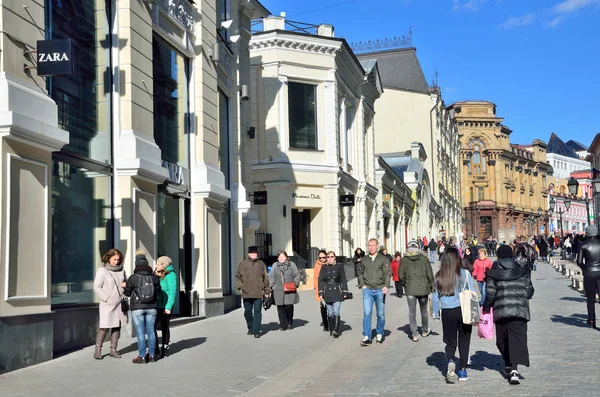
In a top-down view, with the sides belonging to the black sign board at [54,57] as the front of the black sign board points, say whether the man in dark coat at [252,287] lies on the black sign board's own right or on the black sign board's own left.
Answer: on the black sign board's own left

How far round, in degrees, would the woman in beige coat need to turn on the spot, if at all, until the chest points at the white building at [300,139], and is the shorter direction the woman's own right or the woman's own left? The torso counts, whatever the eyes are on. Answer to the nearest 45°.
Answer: approximately 135° to the woman's own left

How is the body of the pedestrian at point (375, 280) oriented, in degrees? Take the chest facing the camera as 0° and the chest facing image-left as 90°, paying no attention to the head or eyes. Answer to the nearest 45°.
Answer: approximately 0°

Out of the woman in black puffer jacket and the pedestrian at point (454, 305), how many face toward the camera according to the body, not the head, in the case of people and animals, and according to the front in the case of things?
0

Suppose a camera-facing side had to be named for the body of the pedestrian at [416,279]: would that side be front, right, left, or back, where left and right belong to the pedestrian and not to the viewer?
back

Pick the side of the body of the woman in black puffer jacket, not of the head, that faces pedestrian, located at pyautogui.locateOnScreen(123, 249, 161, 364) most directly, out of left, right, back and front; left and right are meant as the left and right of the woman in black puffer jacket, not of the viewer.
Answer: left

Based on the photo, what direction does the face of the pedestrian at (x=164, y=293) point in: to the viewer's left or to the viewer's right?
to the viewer's left

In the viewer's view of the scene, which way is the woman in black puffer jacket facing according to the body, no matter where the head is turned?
away from the camera

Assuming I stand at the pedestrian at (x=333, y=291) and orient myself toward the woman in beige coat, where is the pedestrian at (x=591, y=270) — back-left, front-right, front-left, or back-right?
back-left

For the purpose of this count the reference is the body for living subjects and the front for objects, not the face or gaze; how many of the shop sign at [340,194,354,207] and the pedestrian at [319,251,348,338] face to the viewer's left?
0

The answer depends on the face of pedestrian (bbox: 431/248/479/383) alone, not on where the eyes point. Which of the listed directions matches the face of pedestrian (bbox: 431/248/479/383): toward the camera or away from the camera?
away from the camera

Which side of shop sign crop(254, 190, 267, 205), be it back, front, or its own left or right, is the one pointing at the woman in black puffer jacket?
front

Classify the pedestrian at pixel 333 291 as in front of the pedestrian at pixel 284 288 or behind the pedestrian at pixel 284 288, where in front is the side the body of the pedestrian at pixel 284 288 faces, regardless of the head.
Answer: in front
